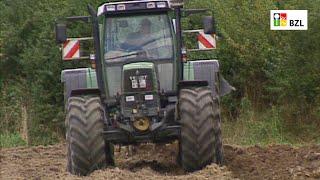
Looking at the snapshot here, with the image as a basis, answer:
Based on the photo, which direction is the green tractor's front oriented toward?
toward the camera
